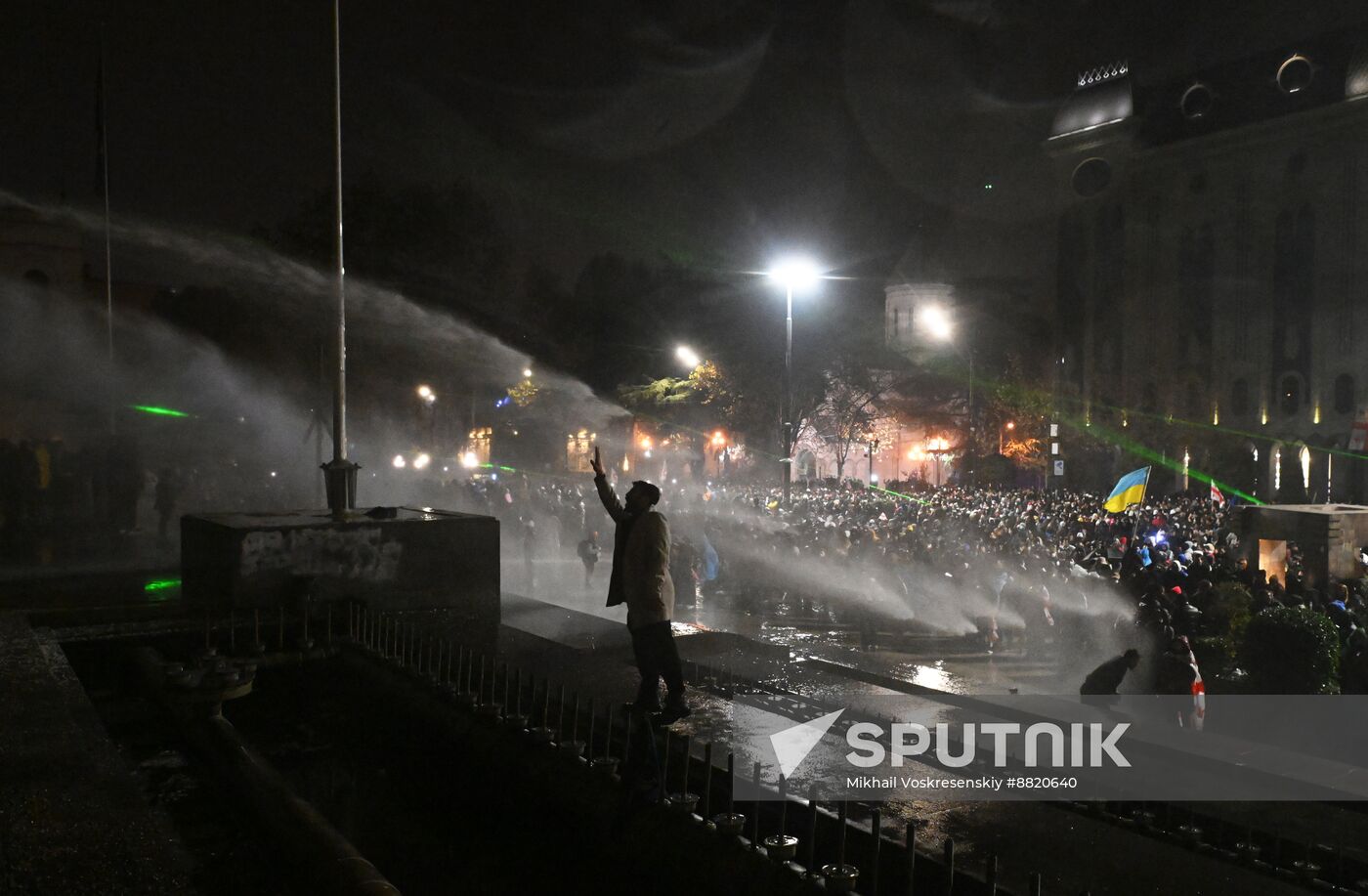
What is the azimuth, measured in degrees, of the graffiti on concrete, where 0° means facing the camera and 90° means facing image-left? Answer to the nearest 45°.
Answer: approximately 0°

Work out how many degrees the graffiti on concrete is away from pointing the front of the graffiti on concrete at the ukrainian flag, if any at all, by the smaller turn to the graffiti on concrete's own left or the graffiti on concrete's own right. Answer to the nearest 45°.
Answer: approximately 90° to the graffiti on concrete's own left

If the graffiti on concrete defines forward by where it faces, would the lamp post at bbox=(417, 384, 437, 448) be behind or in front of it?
behind

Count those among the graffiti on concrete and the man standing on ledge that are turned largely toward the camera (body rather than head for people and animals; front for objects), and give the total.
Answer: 1

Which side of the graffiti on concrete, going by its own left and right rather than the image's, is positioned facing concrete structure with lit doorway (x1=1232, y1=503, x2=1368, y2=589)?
left

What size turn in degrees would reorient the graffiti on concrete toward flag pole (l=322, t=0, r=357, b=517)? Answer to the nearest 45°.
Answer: approximately 180°

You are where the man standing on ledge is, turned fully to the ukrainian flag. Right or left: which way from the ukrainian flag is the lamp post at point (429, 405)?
left
